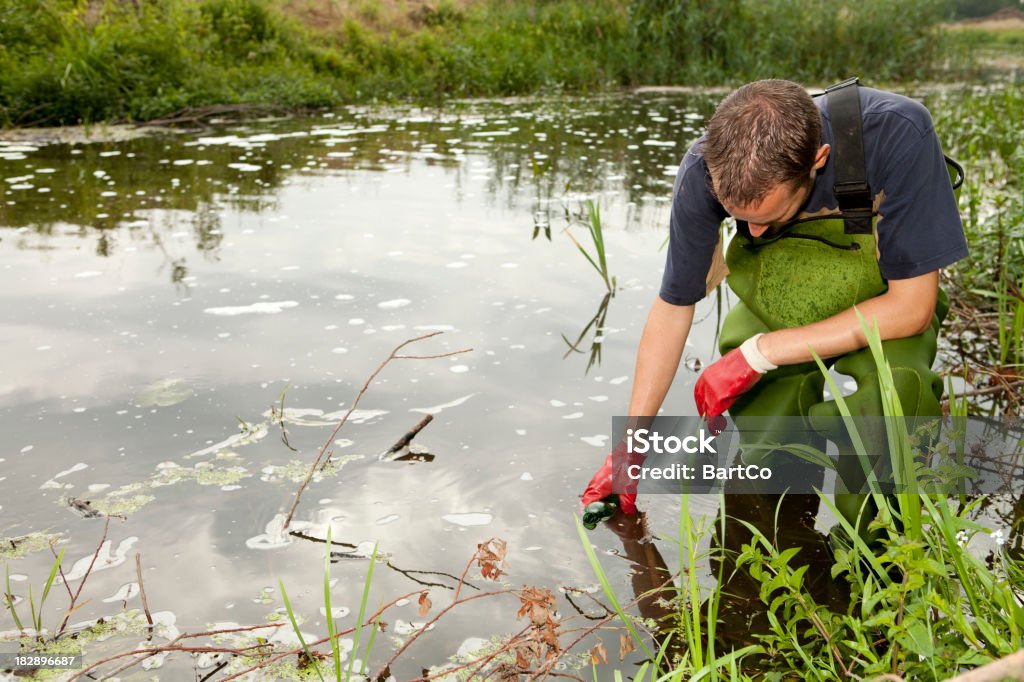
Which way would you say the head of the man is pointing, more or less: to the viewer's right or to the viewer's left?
to the viewer's left

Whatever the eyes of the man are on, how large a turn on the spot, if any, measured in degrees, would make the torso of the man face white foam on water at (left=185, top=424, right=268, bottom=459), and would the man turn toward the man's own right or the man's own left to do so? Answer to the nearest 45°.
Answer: approximately 45° to the man's own right

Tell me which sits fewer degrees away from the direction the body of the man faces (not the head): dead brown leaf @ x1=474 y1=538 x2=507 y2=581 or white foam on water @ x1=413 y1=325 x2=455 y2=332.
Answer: the dead brown leaf

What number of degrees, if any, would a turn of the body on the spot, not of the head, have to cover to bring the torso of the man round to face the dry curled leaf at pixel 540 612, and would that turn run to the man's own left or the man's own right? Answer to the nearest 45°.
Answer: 0° — they already face it

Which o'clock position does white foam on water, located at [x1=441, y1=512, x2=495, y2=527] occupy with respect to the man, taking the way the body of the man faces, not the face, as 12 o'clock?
The white foam on water is roughly at 1 o'clock from the man.

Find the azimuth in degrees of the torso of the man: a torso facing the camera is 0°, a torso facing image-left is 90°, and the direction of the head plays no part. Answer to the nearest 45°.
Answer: approximately 45°

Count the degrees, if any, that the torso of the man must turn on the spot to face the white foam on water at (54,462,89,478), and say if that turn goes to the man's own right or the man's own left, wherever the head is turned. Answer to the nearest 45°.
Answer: approximately 45° to the man's own right

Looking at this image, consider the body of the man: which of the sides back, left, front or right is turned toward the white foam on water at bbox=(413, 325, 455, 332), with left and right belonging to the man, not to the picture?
right

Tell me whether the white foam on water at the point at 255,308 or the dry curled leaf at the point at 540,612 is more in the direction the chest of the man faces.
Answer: the dry curled leaf

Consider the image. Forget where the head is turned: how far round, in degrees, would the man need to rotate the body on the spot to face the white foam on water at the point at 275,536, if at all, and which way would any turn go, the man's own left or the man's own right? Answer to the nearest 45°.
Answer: approximately 45° to the man's own right
